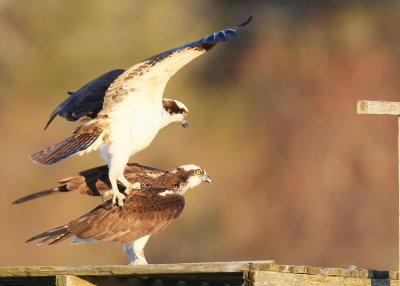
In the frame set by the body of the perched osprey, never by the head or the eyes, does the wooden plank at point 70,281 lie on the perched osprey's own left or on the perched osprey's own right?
on the perched osprey's own right

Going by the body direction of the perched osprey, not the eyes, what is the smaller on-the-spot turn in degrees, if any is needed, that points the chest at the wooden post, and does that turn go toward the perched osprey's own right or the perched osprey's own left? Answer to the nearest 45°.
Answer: approximately 45° to the perched osprey's own right

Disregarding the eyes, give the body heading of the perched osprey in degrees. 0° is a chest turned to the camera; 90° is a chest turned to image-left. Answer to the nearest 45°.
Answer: approximately 270°
